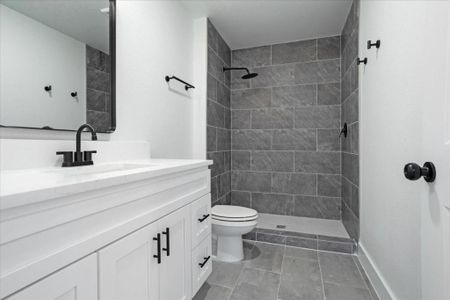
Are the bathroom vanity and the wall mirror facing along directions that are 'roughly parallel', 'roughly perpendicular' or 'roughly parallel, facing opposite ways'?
roughly parallel

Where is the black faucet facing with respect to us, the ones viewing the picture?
facing the viewer and to the right of the viewer

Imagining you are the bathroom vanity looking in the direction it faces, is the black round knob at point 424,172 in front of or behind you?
in front

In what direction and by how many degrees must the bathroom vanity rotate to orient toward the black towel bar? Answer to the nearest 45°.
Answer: approximately 90° to its left

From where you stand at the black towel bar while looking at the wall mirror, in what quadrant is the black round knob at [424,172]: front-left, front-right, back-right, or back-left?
front-left
